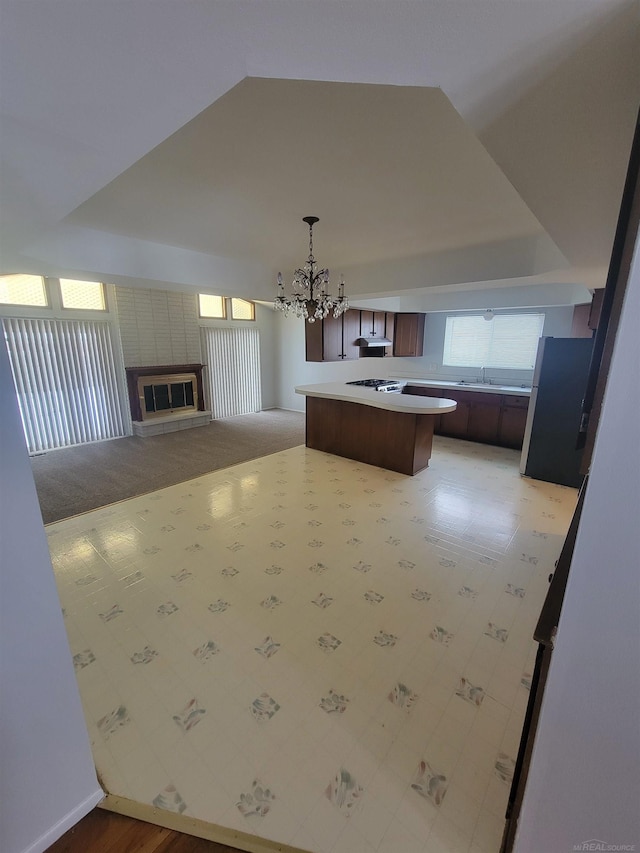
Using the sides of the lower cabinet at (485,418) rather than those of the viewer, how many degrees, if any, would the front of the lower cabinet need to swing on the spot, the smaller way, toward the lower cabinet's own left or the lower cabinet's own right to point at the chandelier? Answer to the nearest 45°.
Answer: approximately 45° to the lower cabinet's own right

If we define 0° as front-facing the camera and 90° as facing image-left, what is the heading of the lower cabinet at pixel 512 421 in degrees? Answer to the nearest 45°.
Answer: approximately 0°

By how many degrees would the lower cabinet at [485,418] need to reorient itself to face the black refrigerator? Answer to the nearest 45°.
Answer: approximately 45° to its left

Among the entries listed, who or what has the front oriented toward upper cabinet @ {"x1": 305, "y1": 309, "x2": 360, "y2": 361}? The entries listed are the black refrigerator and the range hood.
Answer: the black refrigerator

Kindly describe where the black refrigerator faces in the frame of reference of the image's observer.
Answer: facing to the left of the viewer

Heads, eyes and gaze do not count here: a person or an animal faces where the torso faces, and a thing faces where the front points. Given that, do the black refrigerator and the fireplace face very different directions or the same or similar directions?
very different directions

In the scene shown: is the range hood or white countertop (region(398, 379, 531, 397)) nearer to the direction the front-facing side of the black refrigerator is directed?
the range hood

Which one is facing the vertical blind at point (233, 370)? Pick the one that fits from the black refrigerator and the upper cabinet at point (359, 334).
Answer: the black refrigerator

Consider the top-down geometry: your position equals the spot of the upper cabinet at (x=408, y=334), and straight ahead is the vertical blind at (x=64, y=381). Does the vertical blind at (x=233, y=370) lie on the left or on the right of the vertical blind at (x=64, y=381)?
right

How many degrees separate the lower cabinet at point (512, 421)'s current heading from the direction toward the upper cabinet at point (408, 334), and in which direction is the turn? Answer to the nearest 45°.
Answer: approximately 90° to its right

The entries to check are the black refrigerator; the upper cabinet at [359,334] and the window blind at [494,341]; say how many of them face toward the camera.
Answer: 2

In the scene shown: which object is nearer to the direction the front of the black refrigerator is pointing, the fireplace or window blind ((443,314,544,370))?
the fireplace
